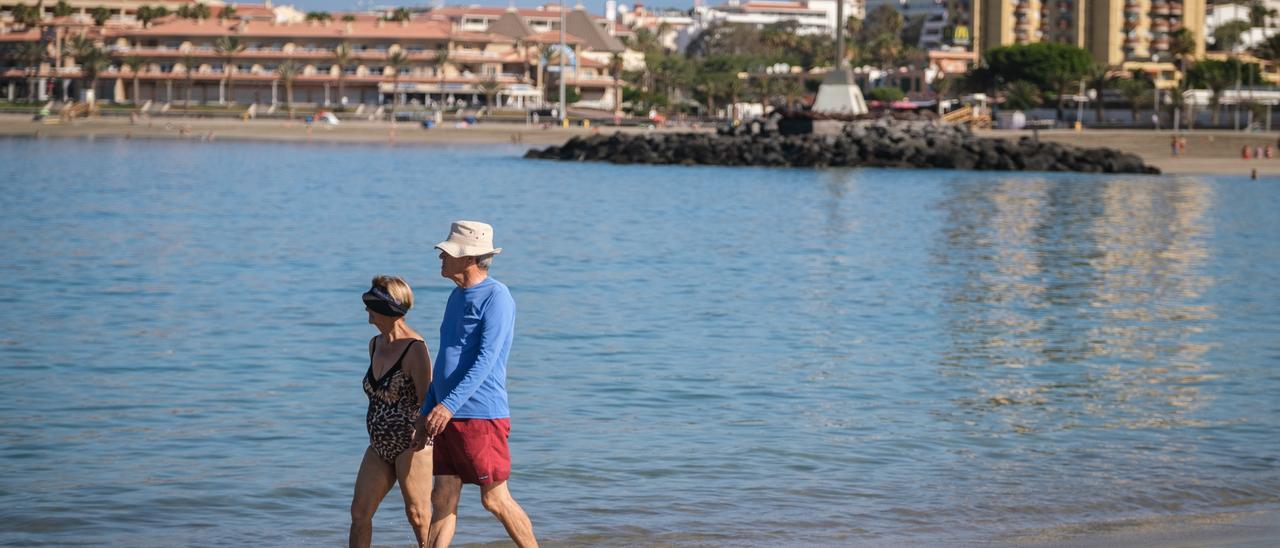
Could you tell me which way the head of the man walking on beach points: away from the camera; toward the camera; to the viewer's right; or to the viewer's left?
to the viewer's left

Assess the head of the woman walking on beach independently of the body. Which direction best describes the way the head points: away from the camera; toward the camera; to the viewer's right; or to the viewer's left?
to the viewer's left

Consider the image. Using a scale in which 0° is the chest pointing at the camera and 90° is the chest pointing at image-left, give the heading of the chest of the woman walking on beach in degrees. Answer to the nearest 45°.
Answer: approximately 45°
